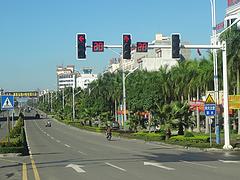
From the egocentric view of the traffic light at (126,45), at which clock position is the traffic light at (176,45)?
the traffic light at (176,45) is roughly at 9 o'clock from the traffic light at (126,45).

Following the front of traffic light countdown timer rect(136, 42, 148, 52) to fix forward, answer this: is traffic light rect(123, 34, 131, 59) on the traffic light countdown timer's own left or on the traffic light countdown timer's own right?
on the traffic light countdown timer's own right

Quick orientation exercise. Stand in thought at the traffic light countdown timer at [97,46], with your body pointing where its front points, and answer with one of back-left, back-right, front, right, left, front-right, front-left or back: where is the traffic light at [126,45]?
front-left

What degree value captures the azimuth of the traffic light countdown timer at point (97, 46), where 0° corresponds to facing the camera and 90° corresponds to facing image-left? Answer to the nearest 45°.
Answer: approximately 0°

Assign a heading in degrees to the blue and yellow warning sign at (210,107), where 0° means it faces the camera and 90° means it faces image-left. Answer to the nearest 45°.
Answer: approximately 0°

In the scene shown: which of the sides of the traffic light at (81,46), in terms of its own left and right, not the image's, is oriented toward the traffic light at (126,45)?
left

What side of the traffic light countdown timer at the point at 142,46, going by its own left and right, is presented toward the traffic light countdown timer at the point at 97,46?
right
